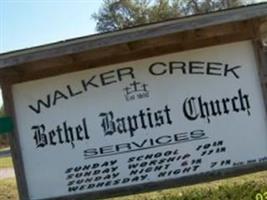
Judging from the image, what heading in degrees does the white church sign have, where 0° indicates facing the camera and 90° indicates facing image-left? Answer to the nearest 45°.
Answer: approximately 0°
